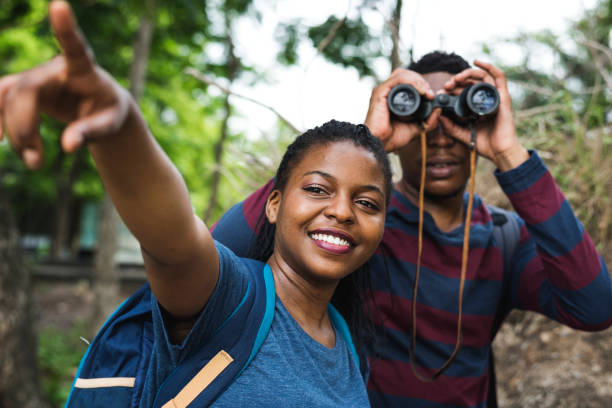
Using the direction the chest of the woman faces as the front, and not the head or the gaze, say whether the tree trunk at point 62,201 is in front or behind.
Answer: behind

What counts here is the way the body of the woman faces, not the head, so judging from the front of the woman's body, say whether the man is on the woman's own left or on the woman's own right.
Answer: on the woman's own left

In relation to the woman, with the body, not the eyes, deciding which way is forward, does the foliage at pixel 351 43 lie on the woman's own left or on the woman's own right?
on the woman's own left

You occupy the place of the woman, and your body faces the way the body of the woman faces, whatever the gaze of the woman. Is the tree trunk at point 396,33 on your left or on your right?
on your left

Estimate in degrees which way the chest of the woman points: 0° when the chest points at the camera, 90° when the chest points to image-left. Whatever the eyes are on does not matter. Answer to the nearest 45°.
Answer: approximately 315°

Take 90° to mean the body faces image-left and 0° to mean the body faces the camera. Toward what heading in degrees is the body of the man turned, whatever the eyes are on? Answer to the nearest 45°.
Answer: approximately 0°
